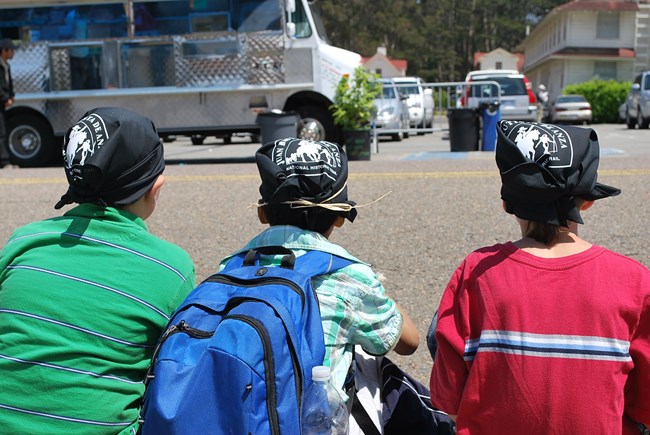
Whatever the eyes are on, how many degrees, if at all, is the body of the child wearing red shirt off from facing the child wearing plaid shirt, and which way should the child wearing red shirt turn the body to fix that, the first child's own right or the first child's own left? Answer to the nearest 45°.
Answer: approximately 90° to the first child's own left

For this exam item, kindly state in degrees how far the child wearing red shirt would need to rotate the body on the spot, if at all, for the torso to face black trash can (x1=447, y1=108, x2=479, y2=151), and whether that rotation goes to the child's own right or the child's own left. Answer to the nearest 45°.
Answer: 0° — they already face it

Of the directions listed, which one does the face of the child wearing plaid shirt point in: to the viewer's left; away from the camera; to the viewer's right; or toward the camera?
away from the camera

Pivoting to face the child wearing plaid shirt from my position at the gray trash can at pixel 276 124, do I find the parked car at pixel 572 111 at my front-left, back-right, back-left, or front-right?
back-left

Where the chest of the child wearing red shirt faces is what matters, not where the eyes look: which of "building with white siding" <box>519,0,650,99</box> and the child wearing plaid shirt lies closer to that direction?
the building with white siding

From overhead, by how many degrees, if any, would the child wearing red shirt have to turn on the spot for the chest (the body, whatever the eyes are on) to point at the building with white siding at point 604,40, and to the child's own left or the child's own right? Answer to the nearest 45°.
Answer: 0° — they already face it

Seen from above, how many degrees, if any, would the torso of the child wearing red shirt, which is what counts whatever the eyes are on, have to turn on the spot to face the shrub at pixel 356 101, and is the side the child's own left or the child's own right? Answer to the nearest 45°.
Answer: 0° — they already face it

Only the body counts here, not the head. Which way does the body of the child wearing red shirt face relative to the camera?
away from the camera

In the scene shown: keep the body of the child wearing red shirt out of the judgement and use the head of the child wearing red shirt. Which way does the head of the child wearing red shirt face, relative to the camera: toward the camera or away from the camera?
away from the camera

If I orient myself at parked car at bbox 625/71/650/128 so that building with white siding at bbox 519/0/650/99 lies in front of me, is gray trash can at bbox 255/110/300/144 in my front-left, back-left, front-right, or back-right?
back-left

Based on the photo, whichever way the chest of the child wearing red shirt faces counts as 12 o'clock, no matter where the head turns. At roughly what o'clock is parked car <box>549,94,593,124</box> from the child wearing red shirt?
The parked car is roughly at 12 o'clock from the child wearing red shirt.

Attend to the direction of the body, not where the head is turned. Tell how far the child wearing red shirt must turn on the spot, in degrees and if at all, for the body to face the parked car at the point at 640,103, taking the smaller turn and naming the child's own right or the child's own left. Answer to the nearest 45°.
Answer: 0° — they already face it

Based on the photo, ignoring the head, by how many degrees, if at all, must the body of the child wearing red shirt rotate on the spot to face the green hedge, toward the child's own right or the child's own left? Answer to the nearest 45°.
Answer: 0° — they already face it

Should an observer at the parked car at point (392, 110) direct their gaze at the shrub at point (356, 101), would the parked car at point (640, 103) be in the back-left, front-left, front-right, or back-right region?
back-left

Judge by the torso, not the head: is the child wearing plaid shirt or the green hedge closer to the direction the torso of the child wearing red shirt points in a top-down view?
the green hedge
